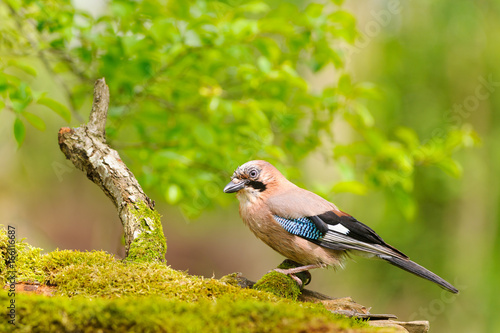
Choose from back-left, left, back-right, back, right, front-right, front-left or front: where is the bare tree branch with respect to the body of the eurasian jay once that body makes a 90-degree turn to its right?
back-left

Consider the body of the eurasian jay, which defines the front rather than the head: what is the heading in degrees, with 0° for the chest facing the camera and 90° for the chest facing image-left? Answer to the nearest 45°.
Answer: approximately 90°

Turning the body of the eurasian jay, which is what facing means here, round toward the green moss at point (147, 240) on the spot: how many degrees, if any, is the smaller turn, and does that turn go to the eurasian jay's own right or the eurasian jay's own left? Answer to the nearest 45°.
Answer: approximately 45° to the eurasian jay's own left
